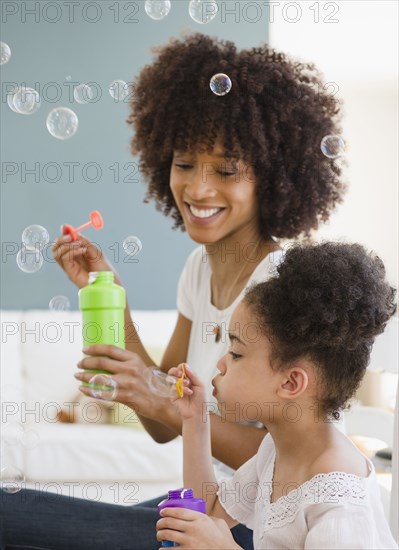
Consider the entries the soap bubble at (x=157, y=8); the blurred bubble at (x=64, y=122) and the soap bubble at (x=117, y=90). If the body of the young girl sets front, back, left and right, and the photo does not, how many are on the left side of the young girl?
0

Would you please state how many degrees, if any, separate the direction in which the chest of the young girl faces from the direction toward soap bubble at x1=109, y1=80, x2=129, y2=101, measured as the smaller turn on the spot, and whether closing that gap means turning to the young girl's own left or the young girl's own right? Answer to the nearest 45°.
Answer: approximately 45° to the young girl's own right

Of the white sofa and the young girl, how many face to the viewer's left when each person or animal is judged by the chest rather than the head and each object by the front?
1

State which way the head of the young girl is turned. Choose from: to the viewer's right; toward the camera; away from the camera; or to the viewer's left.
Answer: to the viewer's left

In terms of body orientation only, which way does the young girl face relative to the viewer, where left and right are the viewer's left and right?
facing to the left of the viewer

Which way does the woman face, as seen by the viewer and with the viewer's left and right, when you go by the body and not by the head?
facing the viewer and to the left of the viewer

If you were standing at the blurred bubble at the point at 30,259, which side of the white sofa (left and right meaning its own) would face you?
front

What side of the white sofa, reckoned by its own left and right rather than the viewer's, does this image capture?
front

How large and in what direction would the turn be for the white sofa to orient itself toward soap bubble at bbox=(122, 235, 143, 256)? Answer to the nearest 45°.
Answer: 0° — it already faces it

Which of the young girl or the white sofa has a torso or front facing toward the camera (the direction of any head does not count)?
the white sofa

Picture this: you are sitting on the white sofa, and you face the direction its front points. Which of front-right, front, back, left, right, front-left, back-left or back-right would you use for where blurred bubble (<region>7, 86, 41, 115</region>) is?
front
